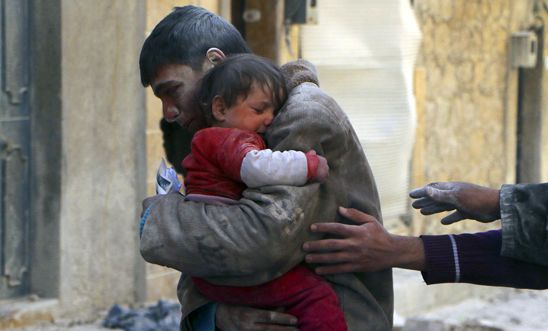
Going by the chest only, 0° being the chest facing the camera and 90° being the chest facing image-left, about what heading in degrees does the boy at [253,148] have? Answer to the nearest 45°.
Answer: approximately 270°
